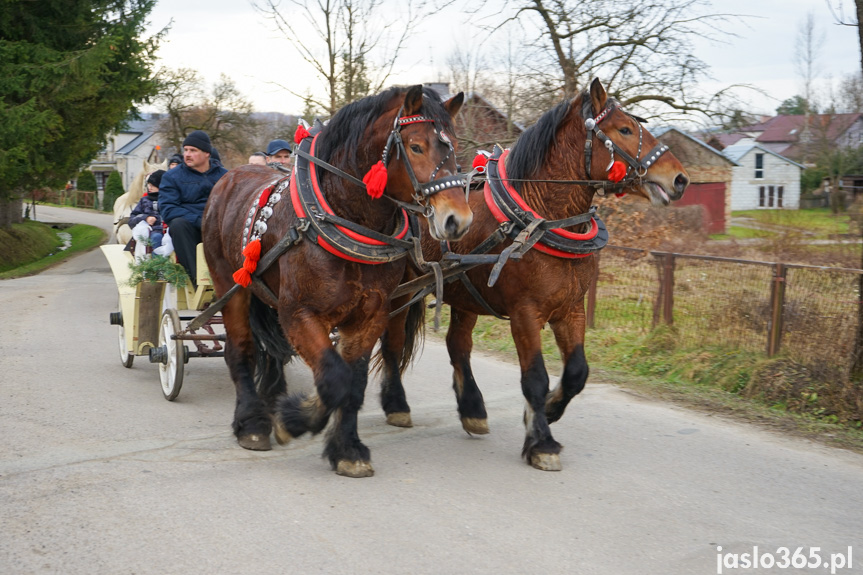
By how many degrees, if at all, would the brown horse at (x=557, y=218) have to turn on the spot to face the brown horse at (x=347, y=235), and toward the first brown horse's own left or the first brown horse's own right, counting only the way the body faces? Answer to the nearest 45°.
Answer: approximately 90° to the first brown horse's own right

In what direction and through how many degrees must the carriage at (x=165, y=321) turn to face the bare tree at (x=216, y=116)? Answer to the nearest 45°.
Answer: approximately 135° to its left

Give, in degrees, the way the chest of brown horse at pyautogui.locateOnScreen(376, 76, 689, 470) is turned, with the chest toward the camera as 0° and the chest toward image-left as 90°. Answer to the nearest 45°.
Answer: approximately 315°

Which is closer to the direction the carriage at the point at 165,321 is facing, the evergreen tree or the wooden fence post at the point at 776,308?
the wooden fence post

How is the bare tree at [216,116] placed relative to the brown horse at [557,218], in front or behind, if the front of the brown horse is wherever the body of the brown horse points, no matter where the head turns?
behind
